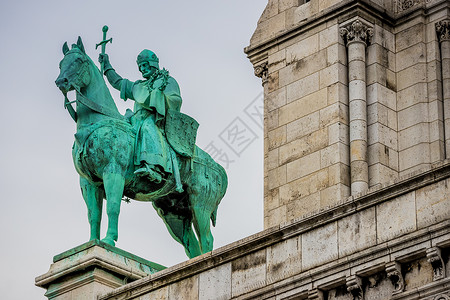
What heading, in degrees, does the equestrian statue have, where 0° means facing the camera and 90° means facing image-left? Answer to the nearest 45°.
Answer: approximately 45°
